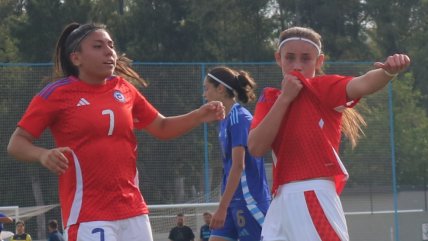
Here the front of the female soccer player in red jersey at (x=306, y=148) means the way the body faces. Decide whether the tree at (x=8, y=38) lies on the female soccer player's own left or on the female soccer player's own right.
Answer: on the female soccer player's own right

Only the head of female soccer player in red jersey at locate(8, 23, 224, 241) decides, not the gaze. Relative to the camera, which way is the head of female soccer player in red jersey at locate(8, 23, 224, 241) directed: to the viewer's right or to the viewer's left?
to the viewer's right

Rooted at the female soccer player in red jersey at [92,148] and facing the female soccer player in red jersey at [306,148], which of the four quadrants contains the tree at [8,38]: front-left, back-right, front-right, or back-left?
back-left

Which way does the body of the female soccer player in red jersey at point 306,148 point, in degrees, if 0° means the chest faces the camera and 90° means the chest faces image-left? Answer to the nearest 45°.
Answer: approximately 45°

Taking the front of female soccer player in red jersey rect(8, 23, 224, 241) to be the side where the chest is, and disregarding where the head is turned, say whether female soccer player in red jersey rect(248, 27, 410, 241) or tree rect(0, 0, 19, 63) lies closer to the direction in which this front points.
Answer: the female soccer player in red jersey
